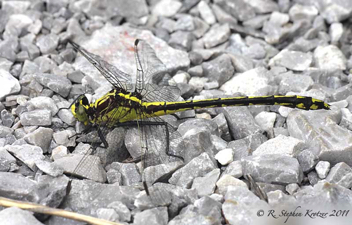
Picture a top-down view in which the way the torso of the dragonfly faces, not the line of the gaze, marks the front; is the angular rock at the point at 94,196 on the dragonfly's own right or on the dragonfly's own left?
on the dragonfly's own left

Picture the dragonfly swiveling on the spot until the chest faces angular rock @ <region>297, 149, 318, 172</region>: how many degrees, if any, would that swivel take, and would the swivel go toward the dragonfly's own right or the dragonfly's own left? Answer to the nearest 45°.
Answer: approximately 135° to the dragonfly's own left

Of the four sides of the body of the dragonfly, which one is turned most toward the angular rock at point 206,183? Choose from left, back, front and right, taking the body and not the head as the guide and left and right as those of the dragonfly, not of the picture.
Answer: left

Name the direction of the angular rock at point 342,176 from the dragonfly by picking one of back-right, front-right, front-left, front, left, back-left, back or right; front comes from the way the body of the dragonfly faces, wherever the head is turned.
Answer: back-left

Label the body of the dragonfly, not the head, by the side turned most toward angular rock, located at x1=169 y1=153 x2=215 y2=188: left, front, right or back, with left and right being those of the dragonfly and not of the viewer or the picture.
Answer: left

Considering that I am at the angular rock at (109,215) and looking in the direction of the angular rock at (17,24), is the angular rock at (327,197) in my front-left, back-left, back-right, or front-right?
back-right

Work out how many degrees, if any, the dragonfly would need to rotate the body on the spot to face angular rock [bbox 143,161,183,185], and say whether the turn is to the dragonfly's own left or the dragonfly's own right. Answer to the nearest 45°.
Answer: approximately 90° to the dragonfly's own left

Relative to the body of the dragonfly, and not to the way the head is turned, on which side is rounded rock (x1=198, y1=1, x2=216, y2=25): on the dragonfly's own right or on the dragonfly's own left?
on the dragonfly's own right

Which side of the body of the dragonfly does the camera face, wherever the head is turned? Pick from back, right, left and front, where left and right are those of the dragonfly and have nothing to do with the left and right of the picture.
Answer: left

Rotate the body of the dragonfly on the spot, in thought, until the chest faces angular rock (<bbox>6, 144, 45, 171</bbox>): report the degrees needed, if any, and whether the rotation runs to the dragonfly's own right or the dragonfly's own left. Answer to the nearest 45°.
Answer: approximately 45° to the dragonfly's own left

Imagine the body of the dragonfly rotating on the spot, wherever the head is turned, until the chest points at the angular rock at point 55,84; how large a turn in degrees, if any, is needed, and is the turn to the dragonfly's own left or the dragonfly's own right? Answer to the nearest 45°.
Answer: approximately 45° to the dragonfly's own right
